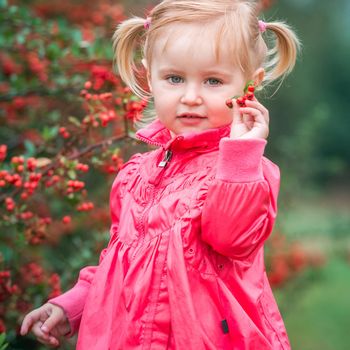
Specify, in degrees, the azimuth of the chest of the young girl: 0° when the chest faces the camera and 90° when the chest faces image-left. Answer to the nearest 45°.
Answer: approximately 45°

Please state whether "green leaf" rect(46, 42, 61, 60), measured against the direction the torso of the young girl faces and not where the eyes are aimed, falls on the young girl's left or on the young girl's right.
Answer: on the young girl's right
